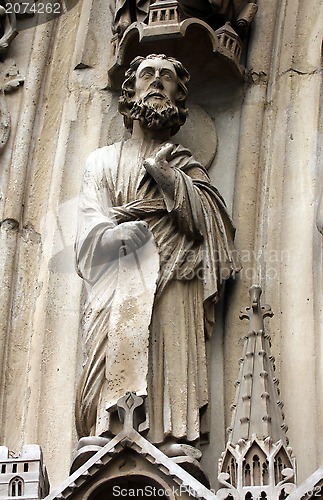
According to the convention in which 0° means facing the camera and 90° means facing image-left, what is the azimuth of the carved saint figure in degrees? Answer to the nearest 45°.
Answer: approximately 0°
